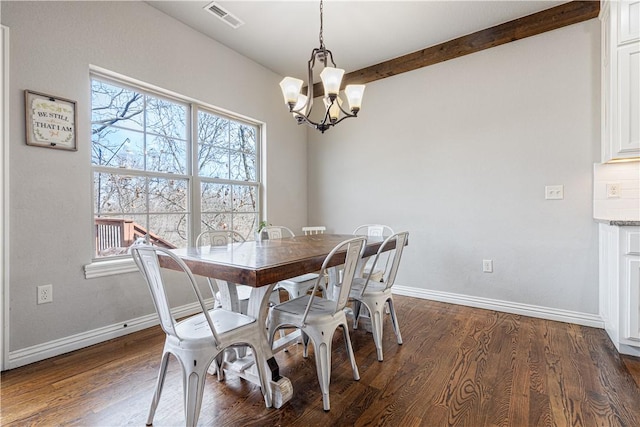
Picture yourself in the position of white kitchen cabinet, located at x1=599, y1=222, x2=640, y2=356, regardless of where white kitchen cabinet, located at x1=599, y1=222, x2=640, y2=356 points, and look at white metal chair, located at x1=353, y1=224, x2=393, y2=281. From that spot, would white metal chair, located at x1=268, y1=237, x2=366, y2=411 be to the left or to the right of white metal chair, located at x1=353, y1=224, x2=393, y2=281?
left

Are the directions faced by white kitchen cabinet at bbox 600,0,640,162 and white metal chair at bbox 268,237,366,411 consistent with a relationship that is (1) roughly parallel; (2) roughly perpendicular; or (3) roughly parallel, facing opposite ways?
roughly perpendicular
